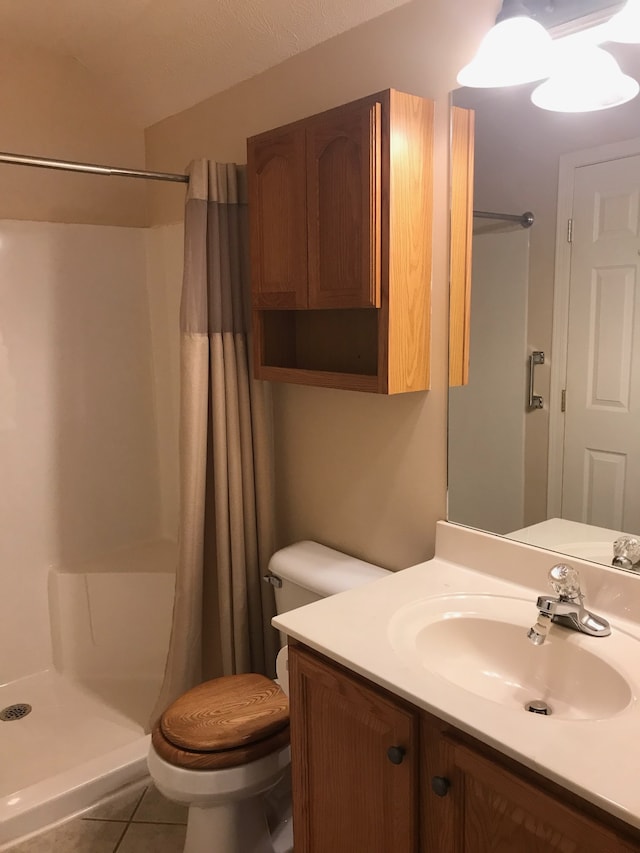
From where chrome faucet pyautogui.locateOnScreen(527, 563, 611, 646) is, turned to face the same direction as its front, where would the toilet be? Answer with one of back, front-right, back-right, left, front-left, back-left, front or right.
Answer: front-right

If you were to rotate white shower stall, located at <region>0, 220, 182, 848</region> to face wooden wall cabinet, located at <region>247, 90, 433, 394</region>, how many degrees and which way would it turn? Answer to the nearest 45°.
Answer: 0° — it already faces it

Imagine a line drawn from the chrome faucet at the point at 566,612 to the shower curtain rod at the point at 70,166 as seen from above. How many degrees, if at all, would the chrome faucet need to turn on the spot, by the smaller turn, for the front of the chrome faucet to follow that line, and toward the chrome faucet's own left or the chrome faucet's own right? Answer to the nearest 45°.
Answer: approximately 45° to the chrome faucet's own right

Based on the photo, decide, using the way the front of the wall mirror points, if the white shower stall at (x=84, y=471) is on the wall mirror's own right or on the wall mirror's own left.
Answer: on the wall mirror's own right

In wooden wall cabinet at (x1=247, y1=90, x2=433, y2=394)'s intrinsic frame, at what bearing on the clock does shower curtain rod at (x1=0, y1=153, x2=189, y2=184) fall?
The shower curtain rod is roughly at 2 o'clock from the wooden wall cabinet.

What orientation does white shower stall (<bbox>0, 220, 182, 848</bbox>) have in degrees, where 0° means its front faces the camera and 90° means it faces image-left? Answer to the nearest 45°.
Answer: approximately 315°
